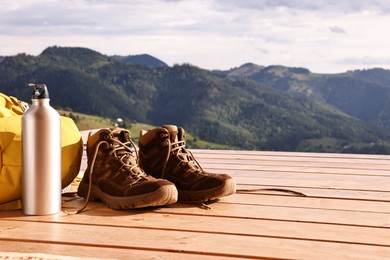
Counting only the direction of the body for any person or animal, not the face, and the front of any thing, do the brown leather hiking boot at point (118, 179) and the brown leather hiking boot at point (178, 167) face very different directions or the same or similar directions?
same or similar directions

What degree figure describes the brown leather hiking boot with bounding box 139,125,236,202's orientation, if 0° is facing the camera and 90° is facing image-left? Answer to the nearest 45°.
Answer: approximately 315°

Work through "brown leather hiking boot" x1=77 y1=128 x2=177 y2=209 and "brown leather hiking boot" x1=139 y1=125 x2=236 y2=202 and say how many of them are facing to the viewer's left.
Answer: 0

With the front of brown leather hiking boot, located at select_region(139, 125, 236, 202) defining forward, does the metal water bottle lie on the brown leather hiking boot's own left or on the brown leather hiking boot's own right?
on the brown leather hiking boot's own right

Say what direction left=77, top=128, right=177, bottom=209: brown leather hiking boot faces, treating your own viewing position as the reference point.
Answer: facing the viewer and to the right of the viewer
